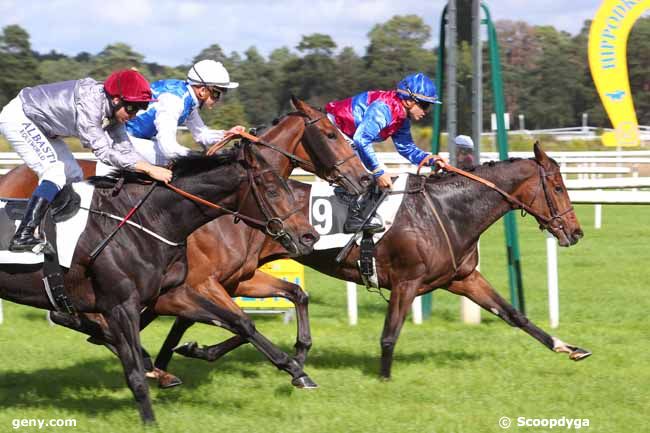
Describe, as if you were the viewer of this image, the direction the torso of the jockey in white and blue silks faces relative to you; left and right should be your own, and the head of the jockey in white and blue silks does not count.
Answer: facing to the right of the viewer

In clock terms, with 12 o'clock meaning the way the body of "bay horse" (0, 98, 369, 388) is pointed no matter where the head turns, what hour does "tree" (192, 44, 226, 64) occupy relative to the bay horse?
The tree is roughly at 9 o'clock from the bay horse.

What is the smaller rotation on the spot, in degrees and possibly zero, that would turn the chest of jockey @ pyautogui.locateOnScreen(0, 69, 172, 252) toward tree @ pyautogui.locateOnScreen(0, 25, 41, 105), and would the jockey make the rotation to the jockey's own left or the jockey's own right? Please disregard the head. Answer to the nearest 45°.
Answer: approximately 90° to the jockey's own left

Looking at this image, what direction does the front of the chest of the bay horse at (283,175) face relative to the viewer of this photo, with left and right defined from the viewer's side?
facing to the right of the viewer

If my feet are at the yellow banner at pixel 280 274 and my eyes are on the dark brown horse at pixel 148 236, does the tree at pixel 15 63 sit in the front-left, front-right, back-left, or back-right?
back-right

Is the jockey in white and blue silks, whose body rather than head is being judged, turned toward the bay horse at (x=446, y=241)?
yes

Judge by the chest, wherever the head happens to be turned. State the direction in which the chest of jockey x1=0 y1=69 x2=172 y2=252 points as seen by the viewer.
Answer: to the viewer's right

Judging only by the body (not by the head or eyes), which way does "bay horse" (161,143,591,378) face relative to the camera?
to the viewer's right

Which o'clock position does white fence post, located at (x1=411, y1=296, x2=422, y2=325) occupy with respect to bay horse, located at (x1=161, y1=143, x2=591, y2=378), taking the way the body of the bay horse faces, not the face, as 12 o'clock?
The white fence post is roughly at 9 o'clock from the bay horse.

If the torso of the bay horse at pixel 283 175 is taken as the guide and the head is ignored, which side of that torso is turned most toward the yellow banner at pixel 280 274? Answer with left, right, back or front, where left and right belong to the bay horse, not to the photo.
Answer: left

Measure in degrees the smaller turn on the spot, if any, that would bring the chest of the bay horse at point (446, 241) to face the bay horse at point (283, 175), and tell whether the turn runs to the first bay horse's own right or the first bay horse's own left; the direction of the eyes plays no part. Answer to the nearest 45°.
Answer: approximately 135° to the first bay horse's own right

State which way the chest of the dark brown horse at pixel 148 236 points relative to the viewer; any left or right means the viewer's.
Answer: facing to the right of the viewer

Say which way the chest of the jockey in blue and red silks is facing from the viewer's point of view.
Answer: to the viewer's right
